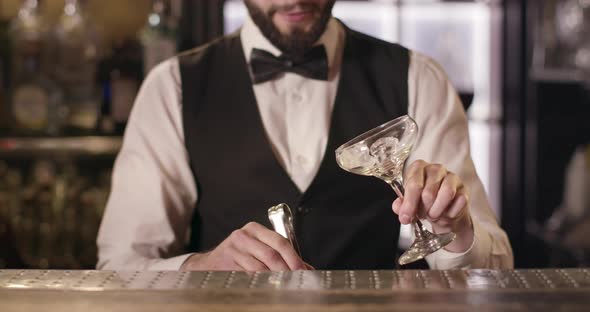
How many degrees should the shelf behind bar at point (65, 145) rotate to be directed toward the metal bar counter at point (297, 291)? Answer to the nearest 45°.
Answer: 0° — it already faces it

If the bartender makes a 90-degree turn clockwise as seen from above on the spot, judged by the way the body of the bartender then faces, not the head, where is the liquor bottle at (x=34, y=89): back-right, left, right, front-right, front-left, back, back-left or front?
front-right

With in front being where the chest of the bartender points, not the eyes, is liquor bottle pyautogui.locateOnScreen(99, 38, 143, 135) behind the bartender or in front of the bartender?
behind

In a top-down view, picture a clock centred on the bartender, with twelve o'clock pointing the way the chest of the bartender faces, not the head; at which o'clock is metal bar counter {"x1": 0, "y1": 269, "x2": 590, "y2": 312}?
The metal bar counter is roughly at 12 o'clock from the bartender.

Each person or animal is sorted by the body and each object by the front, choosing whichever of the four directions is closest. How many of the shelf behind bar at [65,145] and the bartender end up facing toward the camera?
2

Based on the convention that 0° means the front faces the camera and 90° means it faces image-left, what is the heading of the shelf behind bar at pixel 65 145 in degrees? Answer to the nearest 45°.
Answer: approximately 0°
